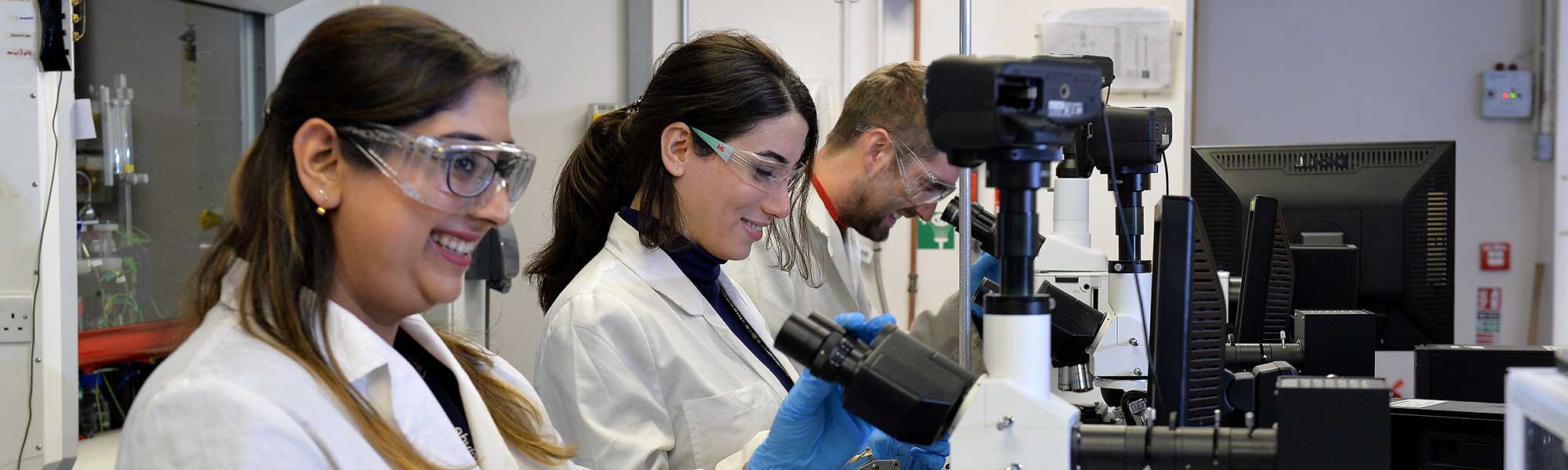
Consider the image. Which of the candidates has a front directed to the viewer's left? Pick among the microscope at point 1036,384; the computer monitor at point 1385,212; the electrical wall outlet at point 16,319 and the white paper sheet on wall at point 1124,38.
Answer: the microscope

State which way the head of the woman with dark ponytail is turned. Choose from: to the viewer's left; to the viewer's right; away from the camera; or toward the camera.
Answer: to the viewer's right

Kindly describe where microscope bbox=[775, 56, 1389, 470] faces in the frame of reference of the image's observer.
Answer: facing to the left of the viewer

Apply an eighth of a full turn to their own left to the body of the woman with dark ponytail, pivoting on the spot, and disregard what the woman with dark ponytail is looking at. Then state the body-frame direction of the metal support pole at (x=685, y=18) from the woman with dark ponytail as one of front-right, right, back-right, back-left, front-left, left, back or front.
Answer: left

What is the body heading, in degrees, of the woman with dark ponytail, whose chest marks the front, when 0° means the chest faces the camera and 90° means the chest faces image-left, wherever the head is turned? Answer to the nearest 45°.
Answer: approximately 315°

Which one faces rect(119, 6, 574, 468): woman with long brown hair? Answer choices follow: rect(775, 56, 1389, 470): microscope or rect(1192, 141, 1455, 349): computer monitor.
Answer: the microscope

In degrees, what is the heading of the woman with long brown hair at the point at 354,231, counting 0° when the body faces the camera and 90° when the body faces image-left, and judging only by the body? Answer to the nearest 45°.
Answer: approximately 315°

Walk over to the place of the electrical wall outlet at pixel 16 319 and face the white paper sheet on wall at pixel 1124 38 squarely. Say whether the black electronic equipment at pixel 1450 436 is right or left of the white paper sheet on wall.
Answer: right

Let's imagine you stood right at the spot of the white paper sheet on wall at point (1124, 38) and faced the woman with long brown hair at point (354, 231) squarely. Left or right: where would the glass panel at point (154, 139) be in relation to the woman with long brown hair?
right

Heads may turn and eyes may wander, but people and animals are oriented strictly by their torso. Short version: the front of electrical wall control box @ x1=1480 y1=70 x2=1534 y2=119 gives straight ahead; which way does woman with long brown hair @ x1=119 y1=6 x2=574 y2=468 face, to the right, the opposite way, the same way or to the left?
to the left

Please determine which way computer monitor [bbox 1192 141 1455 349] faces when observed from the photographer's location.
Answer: facing away from the viewer

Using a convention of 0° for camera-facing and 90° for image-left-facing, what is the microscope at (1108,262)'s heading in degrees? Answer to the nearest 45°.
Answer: approximately 90°
